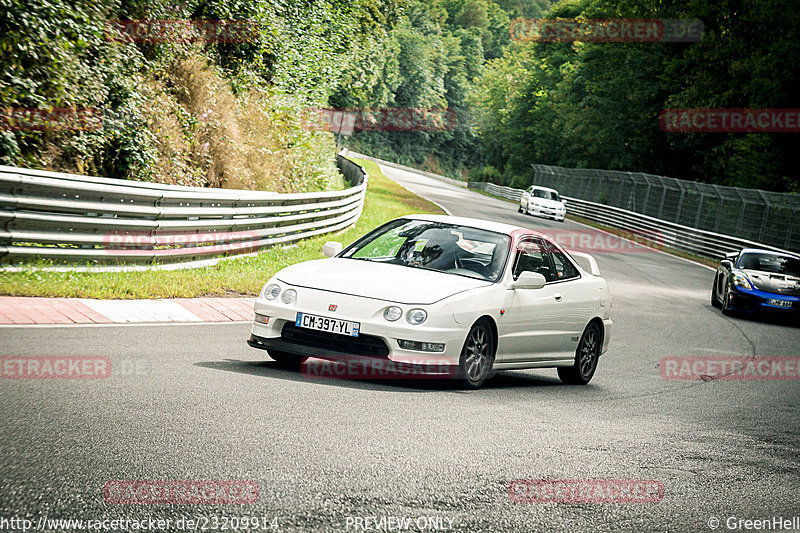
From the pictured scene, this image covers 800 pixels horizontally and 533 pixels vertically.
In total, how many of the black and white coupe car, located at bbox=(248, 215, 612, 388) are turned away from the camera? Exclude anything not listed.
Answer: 0

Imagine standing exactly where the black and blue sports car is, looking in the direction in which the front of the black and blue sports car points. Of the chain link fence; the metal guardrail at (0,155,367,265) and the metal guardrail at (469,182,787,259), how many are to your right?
1

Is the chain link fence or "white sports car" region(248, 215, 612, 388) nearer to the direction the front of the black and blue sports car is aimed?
the white sports car

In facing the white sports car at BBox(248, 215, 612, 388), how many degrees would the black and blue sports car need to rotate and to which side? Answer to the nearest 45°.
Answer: approximately 45° to its right

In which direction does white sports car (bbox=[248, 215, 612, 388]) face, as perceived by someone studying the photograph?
facing the viewer and to the left of the viewer

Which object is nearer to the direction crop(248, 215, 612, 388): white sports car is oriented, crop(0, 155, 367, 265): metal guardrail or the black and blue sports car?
the metal guardrail

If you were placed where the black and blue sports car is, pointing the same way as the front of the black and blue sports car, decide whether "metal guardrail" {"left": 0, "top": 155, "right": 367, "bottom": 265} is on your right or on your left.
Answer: on your right

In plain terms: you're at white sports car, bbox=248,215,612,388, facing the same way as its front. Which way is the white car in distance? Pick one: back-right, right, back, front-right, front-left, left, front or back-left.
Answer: back-right

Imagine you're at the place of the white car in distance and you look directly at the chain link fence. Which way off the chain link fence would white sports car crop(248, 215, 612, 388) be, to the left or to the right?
right

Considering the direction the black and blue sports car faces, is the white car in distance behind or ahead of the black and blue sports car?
behind

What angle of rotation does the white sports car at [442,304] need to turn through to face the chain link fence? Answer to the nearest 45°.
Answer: approximately 135° to its right
